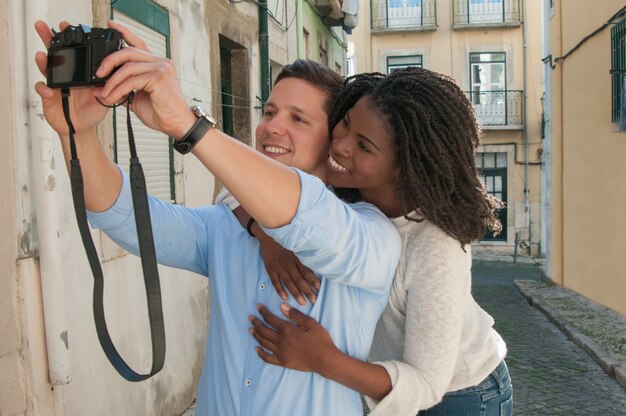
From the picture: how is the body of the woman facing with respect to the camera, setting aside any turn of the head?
to the viewer's left

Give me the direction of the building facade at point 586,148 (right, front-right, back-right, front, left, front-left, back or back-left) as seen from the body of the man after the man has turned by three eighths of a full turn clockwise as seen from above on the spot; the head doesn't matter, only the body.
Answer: front-right

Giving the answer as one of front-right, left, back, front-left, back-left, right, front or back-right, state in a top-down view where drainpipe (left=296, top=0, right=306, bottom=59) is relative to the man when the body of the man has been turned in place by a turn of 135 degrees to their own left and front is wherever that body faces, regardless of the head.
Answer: left

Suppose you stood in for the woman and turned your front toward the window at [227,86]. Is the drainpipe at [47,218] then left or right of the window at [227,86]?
left

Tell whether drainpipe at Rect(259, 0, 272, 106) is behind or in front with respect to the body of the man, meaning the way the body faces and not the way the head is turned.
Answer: behind

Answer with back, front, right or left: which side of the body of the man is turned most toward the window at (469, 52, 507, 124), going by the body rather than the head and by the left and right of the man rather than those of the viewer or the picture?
back

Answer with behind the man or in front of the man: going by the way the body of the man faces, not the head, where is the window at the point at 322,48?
behind

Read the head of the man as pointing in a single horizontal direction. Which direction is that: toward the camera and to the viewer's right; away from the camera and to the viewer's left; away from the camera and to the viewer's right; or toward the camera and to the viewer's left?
toward the camera and to the viewer's left

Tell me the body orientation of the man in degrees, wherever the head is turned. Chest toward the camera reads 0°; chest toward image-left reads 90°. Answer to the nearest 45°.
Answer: approximately 45°

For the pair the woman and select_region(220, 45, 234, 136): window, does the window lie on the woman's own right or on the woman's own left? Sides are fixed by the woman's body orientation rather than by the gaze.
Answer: on the woman's own right

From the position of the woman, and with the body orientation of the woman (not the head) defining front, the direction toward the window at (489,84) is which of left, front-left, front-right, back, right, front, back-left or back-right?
right
